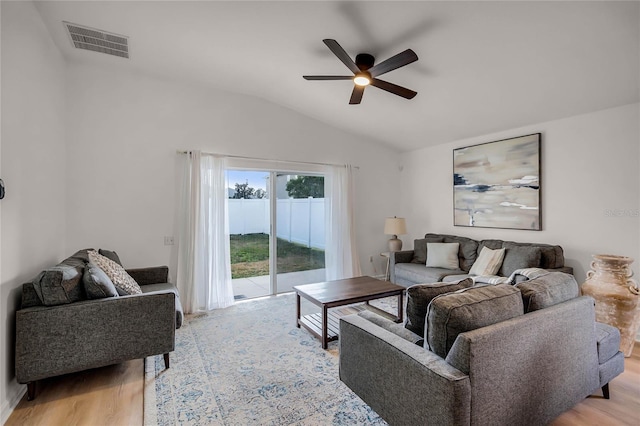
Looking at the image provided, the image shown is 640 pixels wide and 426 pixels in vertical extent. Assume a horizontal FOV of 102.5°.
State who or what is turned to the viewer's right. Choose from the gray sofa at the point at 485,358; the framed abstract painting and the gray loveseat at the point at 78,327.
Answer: the gray loveseat

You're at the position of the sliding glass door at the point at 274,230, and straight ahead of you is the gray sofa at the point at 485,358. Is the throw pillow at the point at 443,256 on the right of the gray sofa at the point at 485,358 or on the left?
left

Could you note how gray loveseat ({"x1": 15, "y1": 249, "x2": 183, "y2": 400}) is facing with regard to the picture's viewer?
facing to the right of the viewer

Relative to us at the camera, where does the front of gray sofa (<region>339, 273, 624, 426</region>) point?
facing away from the viewer and to the left of the viewer

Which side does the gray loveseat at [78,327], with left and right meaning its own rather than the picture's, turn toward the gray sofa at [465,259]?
front

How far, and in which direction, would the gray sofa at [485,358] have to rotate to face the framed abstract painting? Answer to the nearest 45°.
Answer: approximately 45° to its right

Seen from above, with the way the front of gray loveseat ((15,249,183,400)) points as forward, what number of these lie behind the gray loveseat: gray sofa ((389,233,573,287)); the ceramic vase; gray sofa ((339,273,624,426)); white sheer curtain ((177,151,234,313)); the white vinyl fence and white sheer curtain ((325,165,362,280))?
0

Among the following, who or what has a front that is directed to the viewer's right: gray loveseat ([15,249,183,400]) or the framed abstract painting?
the gray loveseat

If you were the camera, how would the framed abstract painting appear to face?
facing the viewer and to the left of the viewer

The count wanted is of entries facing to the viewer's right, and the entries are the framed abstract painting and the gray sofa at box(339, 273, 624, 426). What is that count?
0

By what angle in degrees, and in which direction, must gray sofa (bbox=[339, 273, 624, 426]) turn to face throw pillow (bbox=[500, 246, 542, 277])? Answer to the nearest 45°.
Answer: approximately 45° to its right

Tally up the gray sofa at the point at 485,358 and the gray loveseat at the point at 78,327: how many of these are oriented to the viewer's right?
1

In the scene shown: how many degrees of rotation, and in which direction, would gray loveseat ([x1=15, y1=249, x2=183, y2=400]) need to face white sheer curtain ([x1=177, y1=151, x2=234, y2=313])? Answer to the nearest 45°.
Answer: approximately 45° to its left

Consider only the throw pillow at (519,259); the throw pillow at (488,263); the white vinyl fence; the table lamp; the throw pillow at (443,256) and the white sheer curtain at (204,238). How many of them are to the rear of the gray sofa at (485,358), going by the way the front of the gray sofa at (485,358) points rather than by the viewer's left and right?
0

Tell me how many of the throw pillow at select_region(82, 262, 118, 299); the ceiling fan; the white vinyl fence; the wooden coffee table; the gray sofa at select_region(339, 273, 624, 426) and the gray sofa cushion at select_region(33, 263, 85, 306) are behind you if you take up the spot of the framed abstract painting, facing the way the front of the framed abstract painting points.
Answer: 0

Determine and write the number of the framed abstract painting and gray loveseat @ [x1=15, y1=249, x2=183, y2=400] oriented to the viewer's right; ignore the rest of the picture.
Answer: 1

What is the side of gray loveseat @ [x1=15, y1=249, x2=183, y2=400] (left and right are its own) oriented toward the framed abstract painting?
front

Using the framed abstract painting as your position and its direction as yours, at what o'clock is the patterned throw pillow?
The patterned throw pillow is roughly at 12 o'clock from the framed abstract painting.

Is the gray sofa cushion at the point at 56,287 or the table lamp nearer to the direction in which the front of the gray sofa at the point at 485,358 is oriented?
the table lamp

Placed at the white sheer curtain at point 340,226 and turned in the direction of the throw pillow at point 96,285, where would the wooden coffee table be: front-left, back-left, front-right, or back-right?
front-left

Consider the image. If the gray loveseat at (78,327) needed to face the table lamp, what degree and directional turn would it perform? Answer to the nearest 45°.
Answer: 0° — it already faces it
